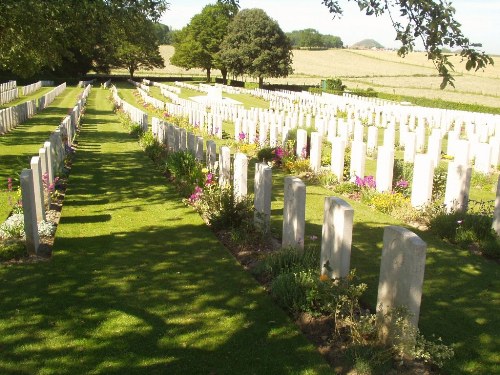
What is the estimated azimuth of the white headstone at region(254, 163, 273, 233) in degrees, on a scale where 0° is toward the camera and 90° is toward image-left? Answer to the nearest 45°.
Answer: approximately 45°

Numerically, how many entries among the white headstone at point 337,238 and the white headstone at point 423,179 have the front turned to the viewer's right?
0

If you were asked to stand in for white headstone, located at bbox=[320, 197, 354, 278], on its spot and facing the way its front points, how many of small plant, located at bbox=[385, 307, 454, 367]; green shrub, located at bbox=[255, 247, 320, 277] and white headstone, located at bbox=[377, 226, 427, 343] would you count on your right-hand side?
1

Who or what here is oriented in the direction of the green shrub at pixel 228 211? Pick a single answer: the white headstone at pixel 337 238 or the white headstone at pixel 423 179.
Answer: the white headstone at pixel 423 179

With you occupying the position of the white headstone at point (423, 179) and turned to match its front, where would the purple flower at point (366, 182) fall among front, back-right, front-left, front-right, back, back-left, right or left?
right

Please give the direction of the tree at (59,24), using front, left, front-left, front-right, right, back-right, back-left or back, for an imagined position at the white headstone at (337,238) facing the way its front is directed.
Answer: right

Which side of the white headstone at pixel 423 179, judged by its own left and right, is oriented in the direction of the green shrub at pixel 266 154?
right

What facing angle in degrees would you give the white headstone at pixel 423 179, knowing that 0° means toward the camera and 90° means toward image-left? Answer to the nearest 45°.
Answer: approximately 45°

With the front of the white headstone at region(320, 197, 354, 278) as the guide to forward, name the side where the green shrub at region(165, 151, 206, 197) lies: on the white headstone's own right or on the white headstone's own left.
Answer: on the white headstone's own right

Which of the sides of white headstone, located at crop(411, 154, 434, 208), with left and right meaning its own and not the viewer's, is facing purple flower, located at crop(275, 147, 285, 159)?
right

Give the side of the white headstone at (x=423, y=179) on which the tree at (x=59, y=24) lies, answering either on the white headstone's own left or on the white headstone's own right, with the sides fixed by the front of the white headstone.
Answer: on the white headstone's own right

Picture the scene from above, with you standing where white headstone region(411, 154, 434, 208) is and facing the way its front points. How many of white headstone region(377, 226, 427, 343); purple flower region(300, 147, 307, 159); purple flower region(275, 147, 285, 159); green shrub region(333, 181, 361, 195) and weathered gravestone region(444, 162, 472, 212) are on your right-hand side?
3

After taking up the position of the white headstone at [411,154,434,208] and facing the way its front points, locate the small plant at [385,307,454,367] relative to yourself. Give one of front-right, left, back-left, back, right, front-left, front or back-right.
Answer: front-left
